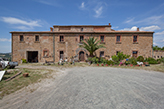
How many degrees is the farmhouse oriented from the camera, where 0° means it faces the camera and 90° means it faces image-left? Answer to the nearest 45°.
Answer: approximately 0°

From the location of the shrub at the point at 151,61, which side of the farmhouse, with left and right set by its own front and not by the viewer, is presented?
left
